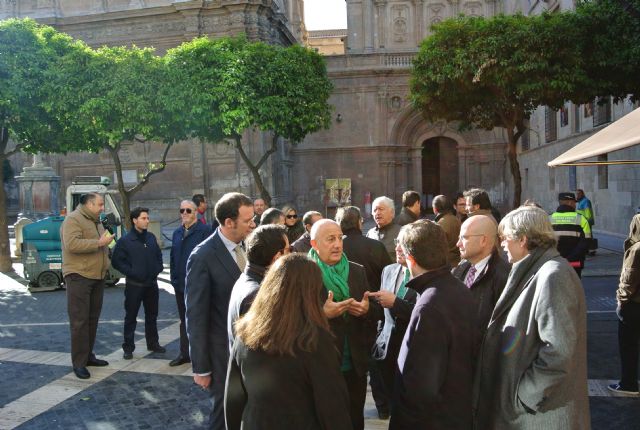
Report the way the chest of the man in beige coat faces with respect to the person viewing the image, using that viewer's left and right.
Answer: facing to the right of the viewer

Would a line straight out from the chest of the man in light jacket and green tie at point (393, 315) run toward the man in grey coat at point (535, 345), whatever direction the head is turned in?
no

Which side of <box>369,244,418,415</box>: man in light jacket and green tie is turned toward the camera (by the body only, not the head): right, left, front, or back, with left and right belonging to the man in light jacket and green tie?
left

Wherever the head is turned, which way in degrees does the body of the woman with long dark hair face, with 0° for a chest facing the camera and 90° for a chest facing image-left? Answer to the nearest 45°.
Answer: approximately 180°

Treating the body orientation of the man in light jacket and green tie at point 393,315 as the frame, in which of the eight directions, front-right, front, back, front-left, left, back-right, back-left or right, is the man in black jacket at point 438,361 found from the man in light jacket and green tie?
left

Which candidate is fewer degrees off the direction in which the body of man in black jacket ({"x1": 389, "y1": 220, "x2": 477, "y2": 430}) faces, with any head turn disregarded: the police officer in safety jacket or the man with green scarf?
the man with green scarf

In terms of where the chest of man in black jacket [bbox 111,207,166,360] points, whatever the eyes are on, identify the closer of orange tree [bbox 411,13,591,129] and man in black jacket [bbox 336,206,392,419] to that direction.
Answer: the man in black jacket

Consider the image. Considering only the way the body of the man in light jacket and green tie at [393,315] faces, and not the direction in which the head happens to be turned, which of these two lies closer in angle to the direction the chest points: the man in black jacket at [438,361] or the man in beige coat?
the man in beige coat

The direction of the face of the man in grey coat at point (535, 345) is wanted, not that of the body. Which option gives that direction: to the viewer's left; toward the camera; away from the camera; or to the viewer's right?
to the viewer's left

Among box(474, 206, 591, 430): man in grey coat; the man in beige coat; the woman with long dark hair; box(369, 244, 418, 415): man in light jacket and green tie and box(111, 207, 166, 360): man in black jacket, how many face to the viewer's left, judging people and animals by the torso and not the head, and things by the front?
2

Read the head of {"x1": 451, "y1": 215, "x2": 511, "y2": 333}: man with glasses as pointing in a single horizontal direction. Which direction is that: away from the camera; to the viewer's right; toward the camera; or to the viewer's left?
to the viewer's left

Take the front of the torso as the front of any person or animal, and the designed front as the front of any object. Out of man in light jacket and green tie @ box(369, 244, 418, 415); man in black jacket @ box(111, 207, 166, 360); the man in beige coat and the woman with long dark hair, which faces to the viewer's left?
the man in light jacket and green tie

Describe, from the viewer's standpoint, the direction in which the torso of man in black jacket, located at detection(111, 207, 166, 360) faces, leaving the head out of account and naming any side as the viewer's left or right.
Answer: facing the viewer and to the right of the viewer

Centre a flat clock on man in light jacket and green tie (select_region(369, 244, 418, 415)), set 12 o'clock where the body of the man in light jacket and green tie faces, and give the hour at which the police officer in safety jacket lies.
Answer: The police officer in safety jacket is roughly at 4 o'clock from the man in light jacket and green tie.

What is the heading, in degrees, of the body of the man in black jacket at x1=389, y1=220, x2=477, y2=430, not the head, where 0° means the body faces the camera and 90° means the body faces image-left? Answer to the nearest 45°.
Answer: approximately 135°

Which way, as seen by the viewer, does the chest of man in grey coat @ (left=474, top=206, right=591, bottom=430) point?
to the viewer's left

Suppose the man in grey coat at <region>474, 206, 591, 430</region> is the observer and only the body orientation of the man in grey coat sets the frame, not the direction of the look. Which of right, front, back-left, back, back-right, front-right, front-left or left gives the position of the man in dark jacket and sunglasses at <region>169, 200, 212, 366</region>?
front-right
